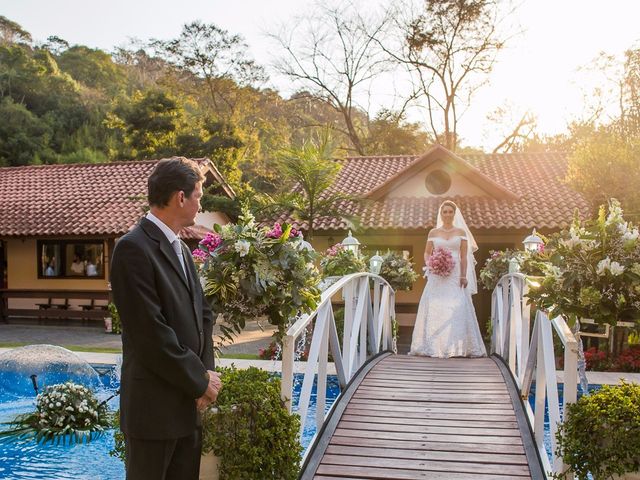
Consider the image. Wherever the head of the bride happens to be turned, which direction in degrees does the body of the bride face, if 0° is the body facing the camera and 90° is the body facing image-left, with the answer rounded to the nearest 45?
approximately 0°

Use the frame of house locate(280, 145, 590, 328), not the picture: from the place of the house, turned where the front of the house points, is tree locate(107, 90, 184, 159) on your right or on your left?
on your right

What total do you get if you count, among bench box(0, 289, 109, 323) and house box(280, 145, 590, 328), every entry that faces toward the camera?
2

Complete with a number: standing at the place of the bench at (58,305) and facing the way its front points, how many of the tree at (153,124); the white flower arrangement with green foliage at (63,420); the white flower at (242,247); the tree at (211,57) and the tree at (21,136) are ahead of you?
2

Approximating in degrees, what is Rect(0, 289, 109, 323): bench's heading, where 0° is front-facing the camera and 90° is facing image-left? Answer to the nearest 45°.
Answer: approximately 0°

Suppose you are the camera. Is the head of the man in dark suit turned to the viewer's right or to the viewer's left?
to the viewer's right

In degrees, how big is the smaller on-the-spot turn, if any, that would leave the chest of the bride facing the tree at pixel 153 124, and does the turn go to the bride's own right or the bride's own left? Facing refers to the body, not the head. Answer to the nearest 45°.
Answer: approximately 135° to the bride's own right
